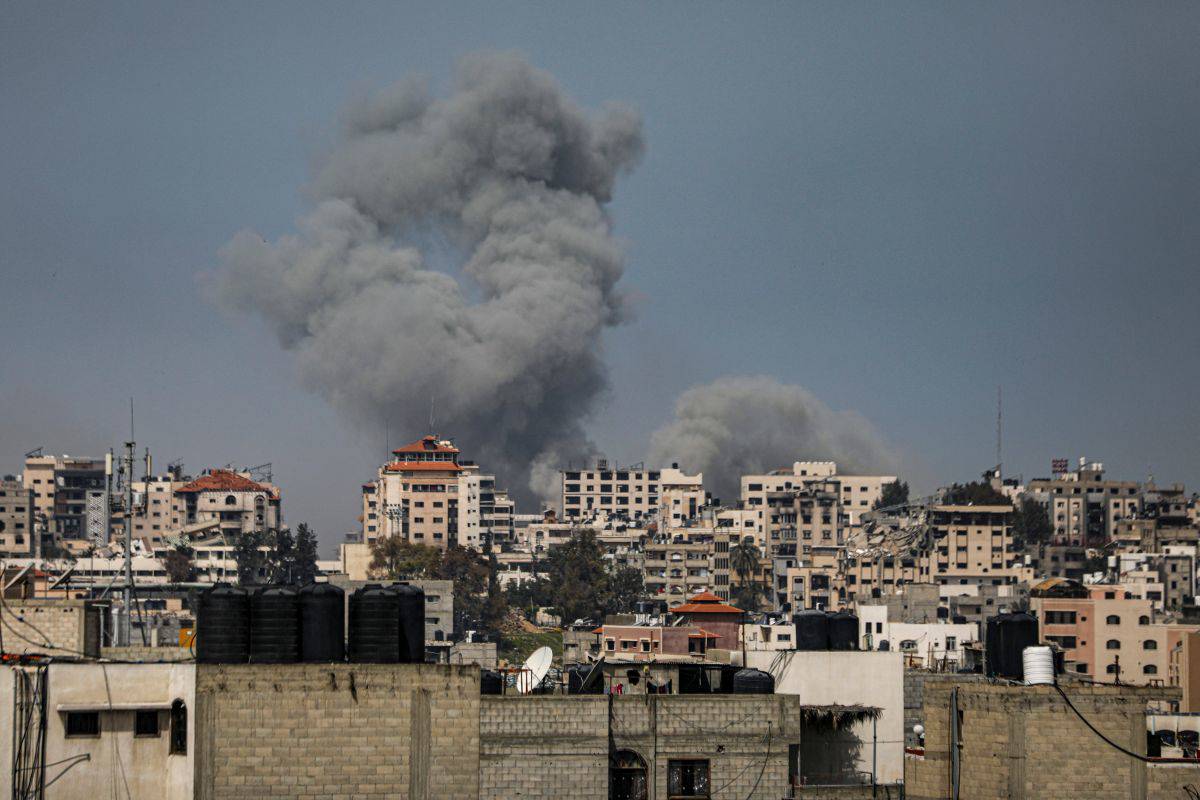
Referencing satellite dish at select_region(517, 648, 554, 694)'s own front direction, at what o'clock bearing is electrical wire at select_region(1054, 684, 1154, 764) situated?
The electrical wire is roughly at 9 o'clock from the satellite dish.

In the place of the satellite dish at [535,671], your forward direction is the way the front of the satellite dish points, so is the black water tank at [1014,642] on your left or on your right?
on your left

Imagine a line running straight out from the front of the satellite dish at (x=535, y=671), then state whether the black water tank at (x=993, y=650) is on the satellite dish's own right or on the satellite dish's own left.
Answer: on the satellite dish's own left

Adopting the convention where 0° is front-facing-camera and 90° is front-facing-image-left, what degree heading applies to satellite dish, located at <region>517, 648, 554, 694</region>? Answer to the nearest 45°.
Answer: approximately 45°

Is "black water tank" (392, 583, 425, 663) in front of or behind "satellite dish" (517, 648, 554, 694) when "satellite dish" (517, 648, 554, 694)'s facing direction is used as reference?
in front

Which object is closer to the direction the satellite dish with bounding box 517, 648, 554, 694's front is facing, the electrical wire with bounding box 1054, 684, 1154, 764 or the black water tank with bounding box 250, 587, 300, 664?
the black water tank

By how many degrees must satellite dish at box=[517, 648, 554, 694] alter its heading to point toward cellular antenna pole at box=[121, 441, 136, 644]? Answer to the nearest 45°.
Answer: approximately 45° to its right

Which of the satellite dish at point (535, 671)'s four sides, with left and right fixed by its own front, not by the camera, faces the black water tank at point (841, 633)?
back

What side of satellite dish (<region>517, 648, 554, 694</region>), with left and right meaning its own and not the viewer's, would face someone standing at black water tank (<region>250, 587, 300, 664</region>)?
front

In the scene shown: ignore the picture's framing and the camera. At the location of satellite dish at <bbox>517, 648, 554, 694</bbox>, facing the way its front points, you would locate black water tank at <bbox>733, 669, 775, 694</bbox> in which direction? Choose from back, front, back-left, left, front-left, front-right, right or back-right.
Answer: left

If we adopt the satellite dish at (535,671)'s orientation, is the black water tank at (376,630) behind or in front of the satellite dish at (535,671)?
in front
